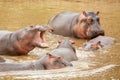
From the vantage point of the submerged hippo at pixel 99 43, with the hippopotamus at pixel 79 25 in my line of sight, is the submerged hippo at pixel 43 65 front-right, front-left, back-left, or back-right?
back-left

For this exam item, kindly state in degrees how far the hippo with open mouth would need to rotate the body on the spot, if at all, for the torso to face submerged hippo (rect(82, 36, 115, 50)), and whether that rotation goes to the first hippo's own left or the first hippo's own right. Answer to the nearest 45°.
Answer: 0° — it already faces it

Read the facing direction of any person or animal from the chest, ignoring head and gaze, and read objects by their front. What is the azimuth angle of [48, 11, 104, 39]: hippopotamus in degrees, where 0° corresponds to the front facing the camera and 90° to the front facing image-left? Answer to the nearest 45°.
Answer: approximately 315°

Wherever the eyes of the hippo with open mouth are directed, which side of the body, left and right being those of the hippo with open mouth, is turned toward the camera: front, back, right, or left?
right

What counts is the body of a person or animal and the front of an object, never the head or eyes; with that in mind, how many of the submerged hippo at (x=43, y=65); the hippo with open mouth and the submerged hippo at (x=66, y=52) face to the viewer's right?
2

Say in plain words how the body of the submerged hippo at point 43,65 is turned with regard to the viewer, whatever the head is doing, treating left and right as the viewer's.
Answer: facing to the right of the viewer

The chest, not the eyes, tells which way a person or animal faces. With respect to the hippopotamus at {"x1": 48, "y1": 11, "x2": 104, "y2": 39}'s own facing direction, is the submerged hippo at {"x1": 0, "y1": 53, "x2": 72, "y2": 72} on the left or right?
on its right
